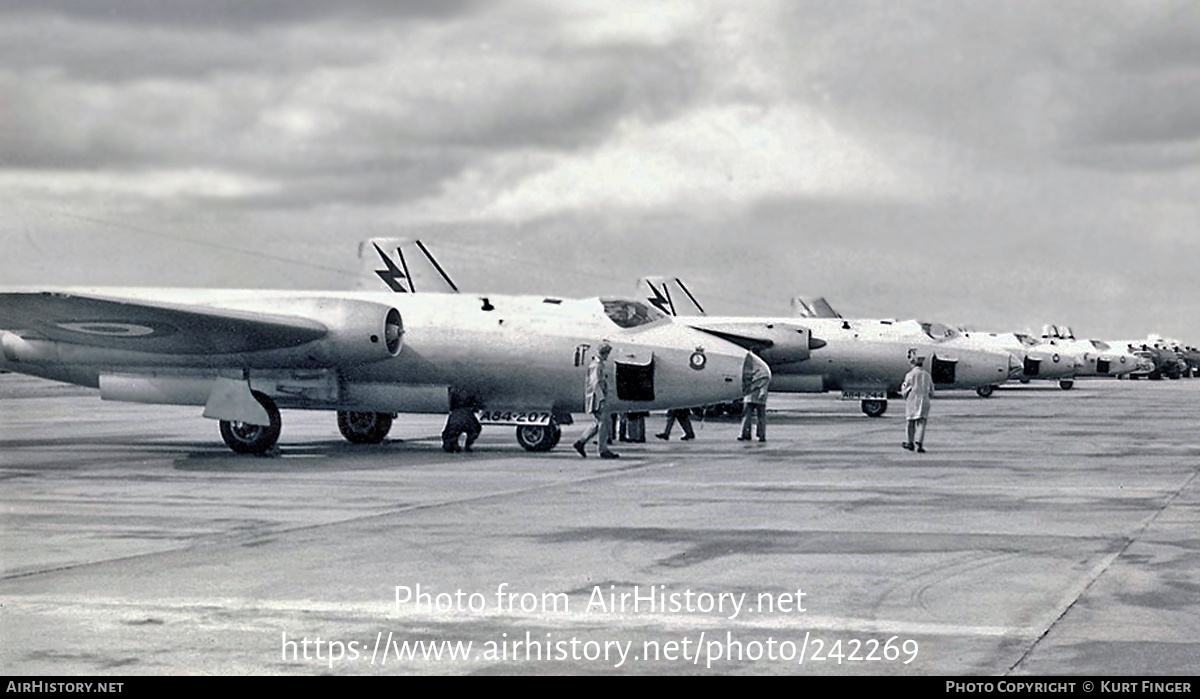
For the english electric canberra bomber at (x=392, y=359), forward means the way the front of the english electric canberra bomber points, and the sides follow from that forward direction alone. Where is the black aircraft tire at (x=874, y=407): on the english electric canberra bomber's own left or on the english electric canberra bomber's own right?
on the english electric canberra bomber's own left

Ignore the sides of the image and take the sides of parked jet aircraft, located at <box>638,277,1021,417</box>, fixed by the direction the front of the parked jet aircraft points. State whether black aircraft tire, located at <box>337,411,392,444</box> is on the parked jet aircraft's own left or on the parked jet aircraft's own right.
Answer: on the parked jet aircraft's own right

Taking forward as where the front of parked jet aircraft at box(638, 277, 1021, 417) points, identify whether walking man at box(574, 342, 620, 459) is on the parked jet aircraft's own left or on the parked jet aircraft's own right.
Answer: on the parked jet aircraft's own right
